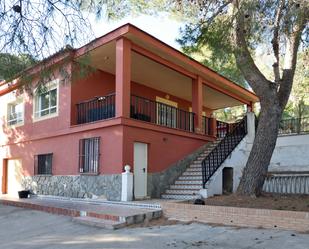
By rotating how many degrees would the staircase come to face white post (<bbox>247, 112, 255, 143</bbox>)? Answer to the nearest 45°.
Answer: approximately 180°

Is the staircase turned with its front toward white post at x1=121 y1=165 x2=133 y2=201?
yes

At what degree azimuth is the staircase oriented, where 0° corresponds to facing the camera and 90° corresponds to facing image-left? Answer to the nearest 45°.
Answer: approximately 45°

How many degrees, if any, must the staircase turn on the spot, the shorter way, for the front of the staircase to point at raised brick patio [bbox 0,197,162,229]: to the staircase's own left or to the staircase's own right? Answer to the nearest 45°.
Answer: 0° — it already faces it

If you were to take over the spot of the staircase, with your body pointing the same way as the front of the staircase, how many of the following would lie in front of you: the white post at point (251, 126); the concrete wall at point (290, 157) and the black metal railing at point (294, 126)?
0

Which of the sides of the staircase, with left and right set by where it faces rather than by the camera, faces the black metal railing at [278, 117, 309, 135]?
back

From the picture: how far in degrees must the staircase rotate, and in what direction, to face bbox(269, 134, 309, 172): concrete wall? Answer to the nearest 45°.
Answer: approximately 180°

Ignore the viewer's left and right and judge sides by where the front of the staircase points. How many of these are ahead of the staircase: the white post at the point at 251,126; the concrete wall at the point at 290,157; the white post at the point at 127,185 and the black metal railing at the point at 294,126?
1

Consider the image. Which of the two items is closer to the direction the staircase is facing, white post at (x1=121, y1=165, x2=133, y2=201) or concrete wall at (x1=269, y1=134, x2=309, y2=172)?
the white post

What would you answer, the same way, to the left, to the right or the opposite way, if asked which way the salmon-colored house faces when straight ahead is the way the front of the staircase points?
to the left
